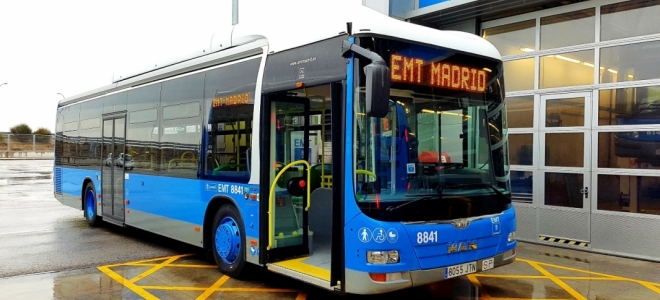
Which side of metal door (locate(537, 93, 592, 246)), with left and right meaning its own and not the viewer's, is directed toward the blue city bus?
right

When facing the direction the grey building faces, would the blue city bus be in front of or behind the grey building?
in front

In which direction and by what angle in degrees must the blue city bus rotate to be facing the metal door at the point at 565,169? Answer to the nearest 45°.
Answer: approximately 90° to its left

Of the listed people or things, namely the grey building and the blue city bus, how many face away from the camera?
0

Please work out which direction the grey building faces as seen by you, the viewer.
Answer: facing the viewer and to the left of the viewer

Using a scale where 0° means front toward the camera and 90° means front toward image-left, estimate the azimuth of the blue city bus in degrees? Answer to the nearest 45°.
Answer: approximately 315°

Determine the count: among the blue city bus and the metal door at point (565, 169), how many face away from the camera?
0

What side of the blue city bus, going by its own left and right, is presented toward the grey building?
left

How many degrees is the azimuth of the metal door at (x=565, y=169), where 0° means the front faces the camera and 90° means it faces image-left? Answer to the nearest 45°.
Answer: approximately 45°
